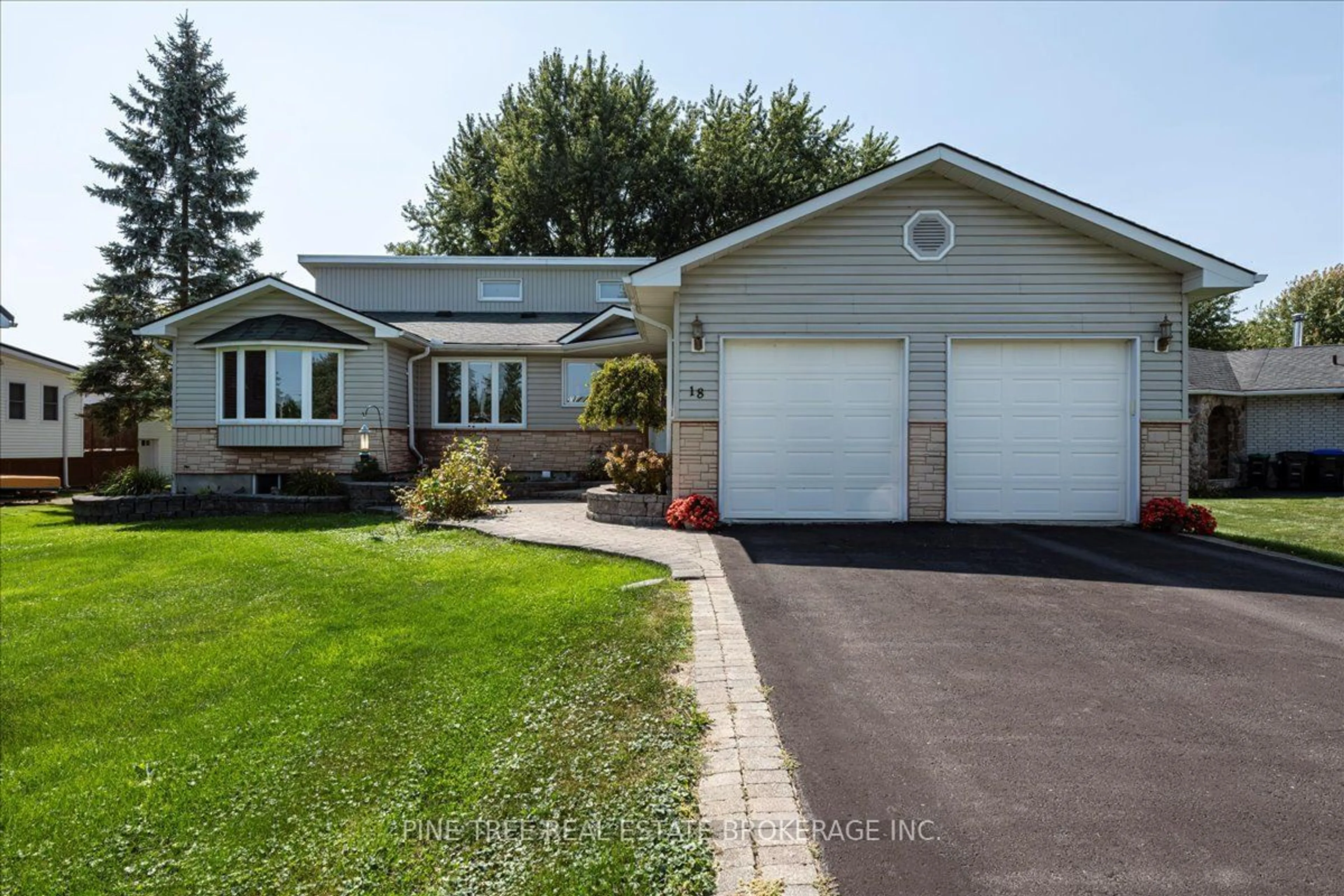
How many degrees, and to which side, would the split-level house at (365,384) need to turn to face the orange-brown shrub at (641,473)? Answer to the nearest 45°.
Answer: approximately 45° to its left

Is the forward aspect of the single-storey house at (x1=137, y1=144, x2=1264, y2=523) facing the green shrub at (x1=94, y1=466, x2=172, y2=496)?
no

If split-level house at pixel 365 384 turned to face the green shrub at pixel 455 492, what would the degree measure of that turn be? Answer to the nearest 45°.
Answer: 0° — it already faces it

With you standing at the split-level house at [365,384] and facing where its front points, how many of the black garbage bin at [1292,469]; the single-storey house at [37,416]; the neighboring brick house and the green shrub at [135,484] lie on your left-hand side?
2

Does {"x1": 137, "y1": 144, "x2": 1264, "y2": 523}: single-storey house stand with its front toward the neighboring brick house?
no

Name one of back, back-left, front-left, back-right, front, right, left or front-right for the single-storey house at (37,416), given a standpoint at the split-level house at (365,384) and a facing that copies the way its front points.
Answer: back-right

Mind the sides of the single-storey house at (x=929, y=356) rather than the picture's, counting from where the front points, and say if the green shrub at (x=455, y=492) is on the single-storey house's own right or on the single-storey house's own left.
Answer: on the single-storey house's own right

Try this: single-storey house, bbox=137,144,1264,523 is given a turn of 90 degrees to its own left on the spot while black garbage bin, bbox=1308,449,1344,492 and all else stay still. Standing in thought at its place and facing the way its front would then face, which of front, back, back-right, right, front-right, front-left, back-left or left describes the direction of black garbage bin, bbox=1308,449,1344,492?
front-left

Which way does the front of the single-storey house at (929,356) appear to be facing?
toward the camera

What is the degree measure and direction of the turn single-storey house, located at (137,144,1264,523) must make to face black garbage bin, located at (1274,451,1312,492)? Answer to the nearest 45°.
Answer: approximately 135° to its left

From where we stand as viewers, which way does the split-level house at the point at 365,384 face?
facing the viewer
